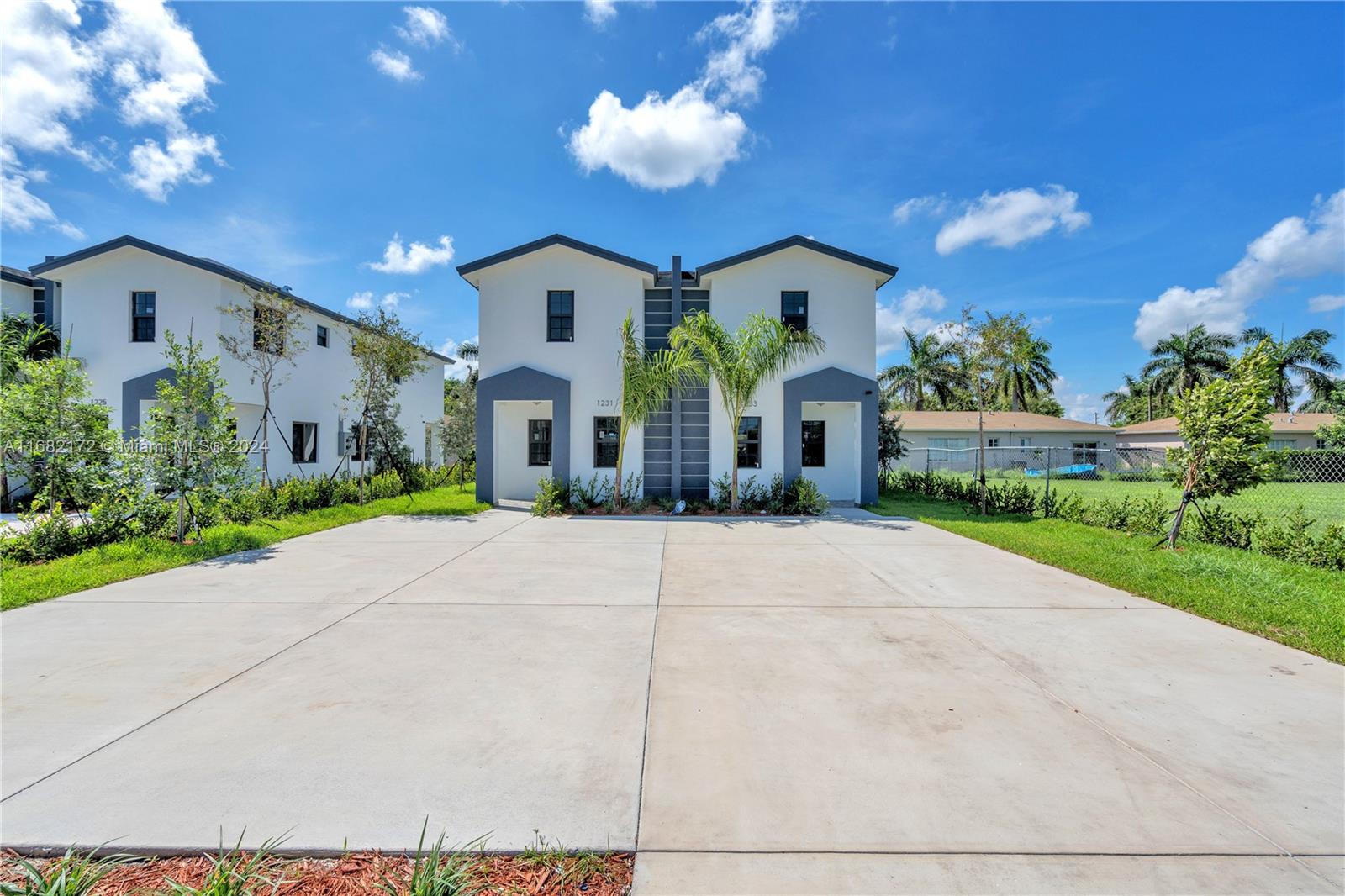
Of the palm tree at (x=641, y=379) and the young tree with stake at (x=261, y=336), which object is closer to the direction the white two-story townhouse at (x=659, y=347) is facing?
the palm tree

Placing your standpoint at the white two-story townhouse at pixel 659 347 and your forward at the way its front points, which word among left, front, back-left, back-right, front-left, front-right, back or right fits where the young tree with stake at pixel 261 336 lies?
right

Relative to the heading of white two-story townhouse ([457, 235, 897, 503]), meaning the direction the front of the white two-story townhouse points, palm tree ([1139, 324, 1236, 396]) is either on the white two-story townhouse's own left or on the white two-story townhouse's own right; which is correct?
on the white two-story townhouse's own left

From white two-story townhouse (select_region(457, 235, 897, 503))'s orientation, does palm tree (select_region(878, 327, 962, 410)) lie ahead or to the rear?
to the rear

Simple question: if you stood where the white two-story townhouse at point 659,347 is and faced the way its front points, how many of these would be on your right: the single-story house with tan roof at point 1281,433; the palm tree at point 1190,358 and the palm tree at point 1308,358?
0

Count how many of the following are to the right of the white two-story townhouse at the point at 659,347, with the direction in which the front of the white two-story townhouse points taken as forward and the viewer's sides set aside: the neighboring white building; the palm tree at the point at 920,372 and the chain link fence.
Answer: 1

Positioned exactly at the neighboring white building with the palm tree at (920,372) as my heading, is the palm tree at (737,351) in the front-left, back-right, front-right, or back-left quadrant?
front-right

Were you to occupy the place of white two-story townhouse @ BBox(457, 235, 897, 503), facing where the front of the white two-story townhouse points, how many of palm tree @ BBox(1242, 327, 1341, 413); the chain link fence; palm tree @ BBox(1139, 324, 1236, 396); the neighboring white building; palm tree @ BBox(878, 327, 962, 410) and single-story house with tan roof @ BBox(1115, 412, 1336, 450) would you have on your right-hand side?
1

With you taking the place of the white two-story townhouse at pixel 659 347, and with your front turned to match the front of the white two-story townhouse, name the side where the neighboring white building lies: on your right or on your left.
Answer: on your right

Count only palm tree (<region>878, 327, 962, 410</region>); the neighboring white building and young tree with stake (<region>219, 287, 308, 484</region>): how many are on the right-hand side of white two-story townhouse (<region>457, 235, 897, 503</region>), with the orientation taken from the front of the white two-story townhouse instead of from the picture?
2

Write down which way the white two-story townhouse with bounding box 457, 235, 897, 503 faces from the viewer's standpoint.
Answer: facing the viewer

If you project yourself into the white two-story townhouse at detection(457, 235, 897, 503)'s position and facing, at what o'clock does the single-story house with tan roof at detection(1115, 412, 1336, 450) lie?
The single-story house with tan roof is roughly at 8 o'clock from the white two-story townhouse.

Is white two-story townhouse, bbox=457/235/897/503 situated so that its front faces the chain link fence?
no

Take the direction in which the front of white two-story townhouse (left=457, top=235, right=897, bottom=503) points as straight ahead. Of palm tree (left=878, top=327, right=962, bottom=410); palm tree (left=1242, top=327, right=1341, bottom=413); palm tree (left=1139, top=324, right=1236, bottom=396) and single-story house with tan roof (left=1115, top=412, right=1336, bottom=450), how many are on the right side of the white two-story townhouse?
0

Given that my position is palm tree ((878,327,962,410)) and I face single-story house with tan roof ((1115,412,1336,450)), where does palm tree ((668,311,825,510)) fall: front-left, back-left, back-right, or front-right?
back-right

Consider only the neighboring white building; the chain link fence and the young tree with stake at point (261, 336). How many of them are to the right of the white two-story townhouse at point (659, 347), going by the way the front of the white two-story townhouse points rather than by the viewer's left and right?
2
